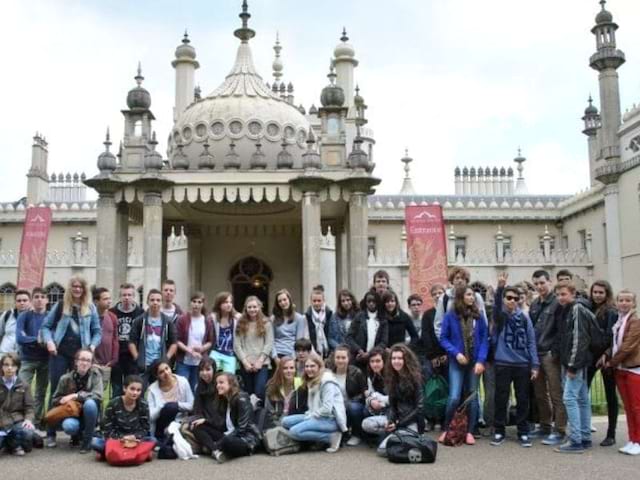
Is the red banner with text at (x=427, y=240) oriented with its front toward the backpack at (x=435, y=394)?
yes

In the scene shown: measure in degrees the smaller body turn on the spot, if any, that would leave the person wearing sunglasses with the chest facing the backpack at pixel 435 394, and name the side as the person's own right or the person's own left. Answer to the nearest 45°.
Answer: approximately 90° to the person's own right

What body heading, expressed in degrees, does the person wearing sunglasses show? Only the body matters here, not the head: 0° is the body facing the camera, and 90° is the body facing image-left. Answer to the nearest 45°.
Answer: approximately 0°

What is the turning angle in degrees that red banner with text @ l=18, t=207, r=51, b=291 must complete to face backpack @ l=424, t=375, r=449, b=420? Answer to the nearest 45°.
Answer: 0° — it already faces it

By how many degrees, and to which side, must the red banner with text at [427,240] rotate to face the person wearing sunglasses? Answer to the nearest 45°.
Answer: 0° — it already faces them

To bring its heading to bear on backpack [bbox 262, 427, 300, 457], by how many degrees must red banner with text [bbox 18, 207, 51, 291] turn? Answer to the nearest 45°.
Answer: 0° — it already faces it

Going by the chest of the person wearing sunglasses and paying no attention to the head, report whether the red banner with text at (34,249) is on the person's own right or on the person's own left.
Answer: on the person's own right

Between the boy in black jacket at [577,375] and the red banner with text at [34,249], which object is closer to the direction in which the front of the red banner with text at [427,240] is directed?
the boy in black jacket

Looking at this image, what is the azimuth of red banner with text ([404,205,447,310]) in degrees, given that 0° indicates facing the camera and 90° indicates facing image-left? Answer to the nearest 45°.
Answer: approximately 0°

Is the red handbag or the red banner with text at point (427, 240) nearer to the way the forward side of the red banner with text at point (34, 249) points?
the red handbag

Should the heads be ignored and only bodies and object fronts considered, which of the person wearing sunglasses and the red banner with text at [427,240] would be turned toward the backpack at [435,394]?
the red banner with text

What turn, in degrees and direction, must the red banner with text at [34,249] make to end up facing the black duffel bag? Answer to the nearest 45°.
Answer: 0° — it already faces it
